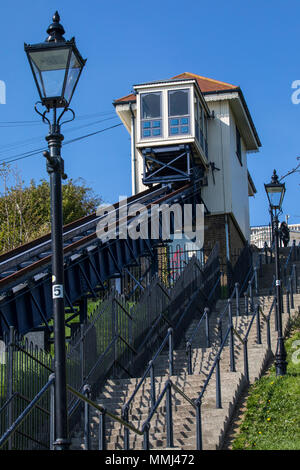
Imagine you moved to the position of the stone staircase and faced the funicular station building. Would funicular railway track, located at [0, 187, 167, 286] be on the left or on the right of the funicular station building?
left

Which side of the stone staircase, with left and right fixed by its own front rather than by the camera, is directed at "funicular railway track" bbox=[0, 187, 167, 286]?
right

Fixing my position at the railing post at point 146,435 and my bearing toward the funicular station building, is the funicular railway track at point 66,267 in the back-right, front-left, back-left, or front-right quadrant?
front-left

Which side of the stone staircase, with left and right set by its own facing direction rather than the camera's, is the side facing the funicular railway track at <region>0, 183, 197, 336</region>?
right

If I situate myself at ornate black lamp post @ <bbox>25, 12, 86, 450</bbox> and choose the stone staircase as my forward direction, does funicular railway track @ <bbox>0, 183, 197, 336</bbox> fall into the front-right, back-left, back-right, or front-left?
front-left

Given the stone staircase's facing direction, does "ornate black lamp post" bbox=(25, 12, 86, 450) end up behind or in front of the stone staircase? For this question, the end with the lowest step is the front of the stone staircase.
in front

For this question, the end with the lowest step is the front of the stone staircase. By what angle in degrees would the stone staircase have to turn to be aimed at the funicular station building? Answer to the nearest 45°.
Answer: approximately 135° to its right
